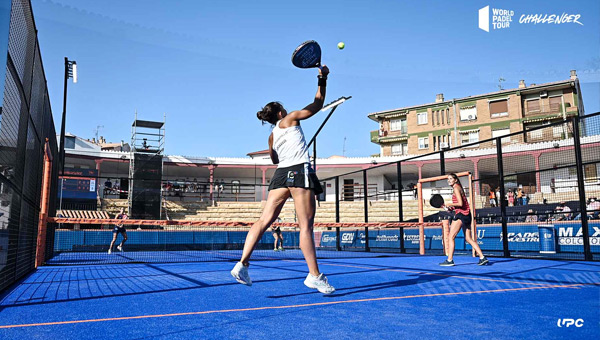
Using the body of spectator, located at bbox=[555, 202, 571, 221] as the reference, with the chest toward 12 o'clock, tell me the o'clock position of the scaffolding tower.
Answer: The scaffolding tower is roughly at 2 o'clock from the spectator.

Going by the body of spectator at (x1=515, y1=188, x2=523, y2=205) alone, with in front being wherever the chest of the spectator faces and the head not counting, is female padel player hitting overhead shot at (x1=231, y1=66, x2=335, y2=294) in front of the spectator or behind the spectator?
in front

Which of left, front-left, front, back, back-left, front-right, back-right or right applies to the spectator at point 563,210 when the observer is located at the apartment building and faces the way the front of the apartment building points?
front-left

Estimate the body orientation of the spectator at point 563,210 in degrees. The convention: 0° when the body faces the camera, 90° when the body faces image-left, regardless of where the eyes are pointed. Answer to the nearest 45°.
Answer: approximately 45°

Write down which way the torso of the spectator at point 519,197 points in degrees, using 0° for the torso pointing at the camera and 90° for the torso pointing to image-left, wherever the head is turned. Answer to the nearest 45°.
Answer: approximately 45°

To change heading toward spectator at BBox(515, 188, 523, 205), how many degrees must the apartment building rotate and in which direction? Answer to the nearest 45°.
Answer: approximately 45° to its left

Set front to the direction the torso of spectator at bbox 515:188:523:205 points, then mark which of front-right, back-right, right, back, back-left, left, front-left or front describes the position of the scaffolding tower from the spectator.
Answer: front-right

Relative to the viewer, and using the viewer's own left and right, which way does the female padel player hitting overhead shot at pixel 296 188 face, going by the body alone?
facing away from the viewer and to the right of the viewer

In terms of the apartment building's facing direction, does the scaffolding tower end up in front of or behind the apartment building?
in front

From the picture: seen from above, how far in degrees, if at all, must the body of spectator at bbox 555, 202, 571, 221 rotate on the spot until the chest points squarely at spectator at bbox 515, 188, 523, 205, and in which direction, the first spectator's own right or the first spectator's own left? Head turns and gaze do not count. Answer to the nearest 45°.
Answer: approximately 135° to the first spectator's own right

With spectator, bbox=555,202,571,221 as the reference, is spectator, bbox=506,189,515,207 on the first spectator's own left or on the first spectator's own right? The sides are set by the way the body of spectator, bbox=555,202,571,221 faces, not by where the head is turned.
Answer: on the first spectator's own right

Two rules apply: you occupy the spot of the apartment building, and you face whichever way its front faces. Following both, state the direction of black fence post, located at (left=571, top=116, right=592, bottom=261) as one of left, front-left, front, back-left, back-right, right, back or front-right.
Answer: front-left

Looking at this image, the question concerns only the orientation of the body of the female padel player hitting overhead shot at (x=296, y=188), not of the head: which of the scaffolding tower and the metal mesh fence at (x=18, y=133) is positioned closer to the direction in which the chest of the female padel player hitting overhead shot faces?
the scaffolding tower
